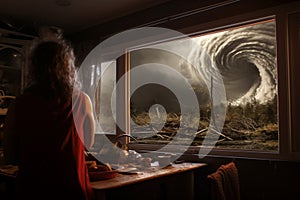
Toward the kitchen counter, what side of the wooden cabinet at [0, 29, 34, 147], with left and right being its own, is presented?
front

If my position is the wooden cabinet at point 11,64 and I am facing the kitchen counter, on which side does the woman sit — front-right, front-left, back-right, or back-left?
front-right

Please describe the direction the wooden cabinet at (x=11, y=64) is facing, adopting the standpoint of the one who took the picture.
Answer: facing the viewer and to the right of the viewer

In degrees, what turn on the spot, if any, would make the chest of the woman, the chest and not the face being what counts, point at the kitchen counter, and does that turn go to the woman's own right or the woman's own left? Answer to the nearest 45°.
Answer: approximately 45° to the woman's own right

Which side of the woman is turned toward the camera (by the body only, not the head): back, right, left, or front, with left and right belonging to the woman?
back

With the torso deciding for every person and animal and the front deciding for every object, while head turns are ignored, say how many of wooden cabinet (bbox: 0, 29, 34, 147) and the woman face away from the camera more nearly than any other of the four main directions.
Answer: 1

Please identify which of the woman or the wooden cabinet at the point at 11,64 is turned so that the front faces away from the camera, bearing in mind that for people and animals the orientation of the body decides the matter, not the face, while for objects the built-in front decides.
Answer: the woman
